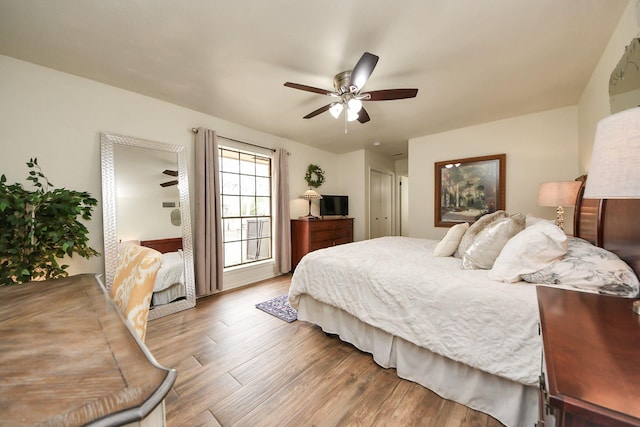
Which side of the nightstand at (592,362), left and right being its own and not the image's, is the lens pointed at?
left

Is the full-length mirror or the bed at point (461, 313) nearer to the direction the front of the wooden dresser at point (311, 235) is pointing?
the bed

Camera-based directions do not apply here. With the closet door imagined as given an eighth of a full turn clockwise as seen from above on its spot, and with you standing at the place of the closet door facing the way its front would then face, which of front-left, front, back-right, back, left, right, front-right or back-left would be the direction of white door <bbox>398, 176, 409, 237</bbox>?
back-left

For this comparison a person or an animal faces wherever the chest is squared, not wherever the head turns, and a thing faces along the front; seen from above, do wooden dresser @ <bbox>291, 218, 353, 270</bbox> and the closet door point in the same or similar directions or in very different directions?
same or similar directions

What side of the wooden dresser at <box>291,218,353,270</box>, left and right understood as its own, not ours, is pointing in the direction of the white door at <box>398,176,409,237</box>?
left

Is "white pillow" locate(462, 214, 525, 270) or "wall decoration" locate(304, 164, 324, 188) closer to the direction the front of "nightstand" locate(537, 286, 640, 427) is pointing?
the wall decoration

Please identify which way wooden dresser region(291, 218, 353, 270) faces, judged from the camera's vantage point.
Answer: facing the viewer and to the right of the viewer

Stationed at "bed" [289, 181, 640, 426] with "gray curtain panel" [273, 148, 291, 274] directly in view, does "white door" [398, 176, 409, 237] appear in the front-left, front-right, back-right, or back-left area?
front-right

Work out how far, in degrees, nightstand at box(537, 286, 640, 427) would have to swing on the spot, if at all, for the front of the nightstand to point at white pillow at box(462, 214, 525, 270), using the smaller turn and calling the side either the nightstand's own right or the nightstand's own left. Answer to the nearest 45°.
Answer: approximately 90° to the nightstand's own right

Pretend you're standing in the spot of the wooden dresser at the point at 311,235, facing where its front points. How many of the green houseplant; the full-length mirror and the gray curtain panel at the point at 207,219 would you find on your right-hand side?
3

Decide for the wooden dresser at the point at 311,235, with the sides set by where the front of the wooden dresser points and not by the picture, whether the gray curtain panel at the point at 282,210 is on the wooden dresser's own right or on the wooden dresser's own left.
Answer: on the wooden dresser's own right

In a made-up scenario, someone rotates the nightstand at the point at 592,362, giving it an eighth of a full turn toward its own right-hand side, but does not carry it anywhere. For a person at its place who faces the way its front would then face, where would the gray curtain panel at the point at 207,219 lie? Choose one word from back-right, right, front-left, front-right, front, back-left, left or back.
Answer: front-left

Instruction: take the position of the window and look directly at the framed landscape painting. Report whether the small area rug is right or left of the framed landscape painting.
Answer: right

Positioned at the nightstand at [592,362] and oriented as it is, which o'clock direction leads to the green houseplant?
The green houseplant is roughly at 11 o'clock from the nightstand.

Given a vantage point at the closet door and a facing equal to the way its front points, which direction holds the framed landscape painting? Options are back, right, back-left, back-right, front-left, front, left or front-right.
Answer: front

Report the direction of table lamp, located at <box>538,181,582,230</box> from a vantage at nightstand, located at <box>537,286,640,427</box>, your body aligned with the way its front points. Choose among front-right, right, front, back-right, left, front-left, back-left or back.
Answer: right

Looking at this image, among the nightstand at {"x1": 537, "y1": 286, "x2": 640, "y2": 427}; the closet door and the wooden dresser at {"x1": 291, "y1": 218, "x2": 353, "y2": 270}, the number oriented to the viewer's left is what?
1
